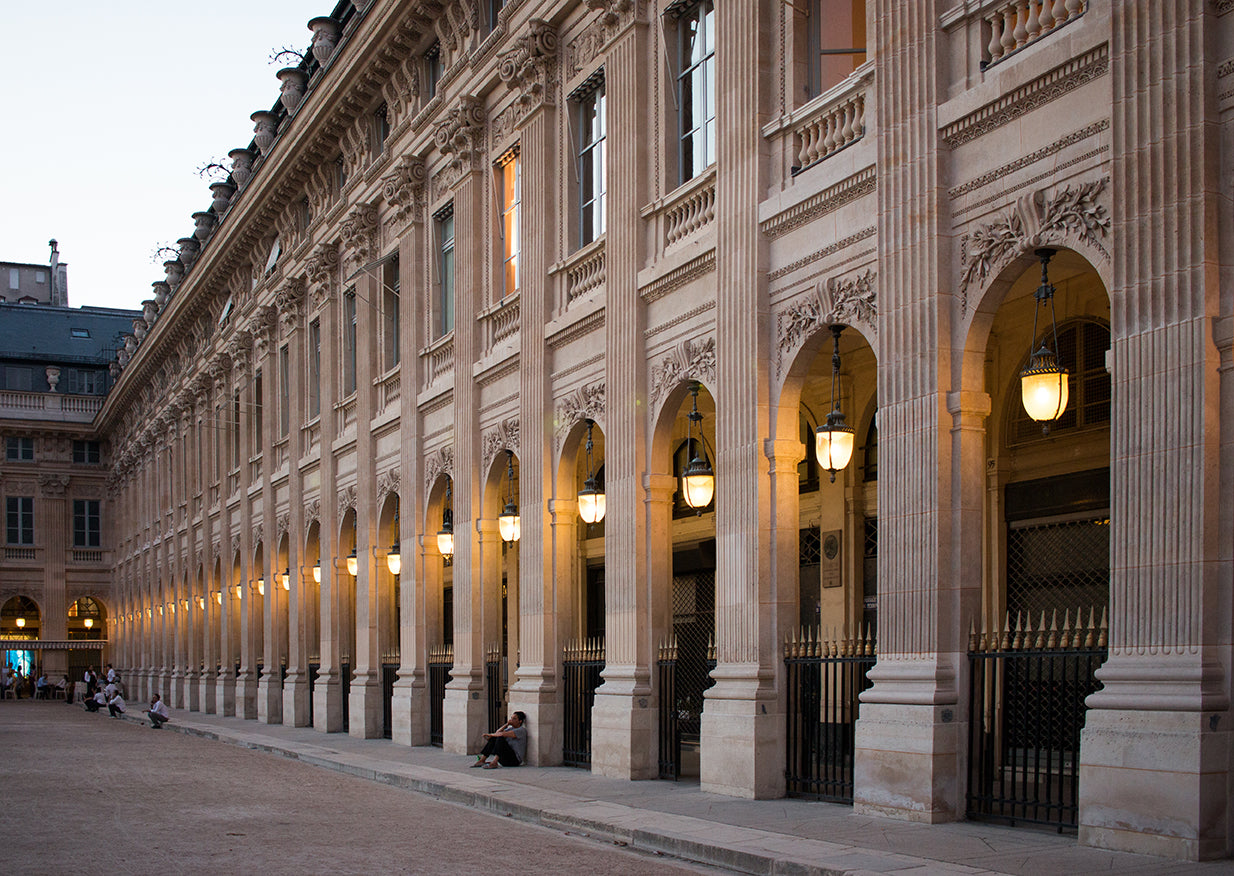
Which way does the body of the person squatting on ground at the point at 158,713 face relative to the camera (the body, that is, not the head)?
to the viewer's left

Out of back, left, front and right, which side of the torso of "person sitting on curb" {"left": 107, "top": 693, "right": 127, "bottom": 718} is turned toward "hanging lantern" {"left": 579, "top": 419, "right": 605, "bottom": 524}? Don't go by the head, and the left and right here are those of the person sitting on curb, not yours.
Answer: left

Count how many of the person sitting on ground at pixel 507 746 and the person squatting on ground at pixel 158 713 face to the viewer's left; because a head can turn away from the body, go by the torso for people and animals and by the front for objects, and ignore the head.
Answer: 2

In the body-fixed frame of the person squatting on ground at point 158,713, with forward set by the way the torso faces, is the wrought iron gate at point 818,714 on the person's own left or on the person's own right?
on the person's own left

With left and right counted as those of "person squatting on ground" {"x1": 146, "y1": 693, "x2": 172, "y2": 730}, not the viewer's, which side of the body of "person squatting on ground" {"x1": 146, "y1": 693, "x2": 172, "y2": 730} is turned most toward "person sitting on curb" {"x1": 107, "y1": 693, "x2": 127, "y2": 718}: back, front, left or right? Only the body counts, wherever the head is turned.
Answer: right

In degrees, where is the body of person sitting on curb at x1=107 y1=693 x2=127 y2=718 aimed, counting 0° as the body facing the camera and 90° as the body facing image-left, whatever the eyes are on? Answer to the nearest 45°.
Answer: approximately 90°

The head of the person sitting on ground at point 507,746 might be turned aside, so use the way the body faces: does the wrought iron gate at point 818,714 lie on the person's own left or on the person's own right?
on the person's own left

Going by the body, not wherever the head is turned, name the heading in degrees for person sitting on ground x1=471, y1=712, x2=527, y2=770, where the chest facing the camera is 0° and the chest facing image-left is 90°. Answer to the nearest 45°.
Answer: approximately 90°
